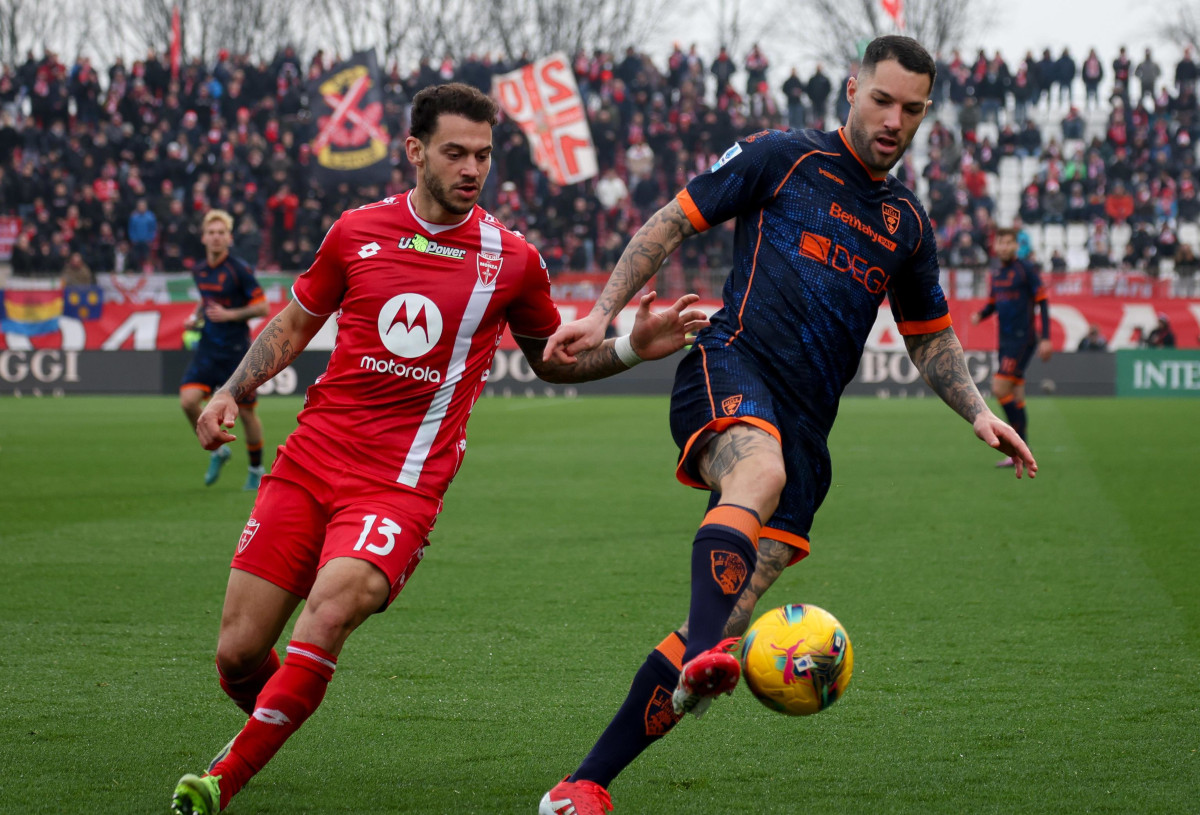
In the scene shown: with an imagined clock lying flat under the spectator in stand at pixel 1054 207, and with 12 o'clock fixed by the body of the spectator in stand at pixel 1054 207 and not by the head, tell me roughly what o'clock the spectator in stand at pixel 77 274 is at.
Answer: the spectator in stand at pixel 77 274 is roughly at 2 o'clock from the spectator in stand at pixel 1054 207.

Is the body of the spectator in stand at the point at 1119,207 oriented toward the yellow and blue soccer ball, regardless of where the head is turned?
yes

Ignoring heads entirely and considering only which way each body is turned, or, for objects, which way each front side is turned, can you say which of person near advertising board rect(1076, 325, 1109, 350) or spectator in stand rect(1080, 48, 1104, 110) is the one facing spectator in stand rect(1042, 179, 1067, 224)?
spectator in stand rect(1080, 48, 1104, 110)

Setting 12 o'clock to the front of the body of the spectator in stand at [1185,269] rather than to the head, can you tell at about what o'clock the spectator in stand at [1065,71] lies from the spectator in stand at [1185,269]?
the spectator in stand at [1065,71] is roughly at 5 o'clock from the spectator in stand at [1185,269].

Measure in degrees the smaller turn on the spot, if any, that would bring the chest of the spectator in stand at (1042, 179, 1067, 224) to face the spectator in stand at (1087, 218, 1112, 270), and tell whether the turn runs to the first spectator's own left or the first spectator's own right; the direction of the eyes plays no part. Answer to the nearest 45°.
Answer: approximately 45° to the first spectator's own left

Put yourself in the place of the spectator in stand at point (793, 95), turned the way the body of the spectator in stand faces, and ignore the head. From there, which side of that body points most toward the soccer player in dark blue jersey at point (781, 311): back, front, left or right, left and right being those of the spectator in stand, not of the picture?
front

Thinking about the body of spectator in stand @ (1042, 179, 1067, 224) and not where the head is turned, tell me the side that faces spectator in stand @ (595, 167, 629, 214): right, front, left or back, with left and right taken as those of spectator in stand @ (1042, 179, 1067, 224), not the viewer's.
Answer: right

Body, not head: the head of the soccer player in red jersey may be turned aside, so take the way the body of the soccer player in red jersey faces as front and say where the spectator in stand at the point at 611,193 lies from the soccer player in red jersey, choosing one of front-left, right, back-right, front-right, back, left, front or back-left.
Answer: back

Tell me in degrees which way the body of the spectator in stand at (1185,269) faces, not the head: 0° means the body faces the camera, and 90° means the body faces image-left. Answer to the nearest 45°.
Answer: approximately 0°

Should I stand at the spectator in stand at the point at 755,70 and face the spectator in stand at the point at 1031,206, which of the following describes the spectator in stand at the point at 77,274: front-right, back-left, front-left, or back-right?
back-right

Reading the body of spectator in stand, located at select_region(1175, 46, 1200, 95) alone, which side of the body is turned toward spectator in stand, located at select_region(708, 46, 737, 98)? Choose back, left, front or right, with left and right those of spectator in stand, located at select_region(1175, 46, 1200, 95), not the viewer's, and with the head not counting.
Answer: right

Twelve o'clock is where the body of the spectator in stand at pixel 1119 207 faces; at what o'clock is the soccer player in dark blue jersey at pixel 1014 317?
The soccer player in dark blue jersey is roughly at 12 o'clock from the spectator in stand.
